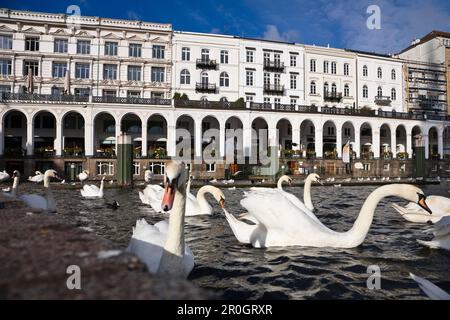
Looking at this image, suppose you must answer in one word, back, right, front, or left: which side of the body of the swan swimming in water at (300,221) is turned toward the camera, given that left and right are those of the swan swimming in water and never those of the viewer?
right

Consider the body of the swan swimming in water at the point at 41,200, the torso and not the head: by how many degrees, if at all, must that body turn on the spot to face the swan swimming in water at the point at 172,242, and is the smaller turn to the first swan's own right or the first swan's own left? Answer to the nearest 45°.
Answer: approximately 90° to the first swan's own right

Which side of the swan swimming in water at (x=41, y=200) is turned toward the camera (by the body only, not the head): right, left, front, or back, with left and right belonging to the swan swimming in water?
right

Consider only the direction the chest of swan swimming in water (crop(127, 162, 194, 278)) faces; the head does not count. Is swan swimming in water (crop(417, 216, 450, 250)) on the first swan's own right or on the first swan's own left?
on the first swan's own left
